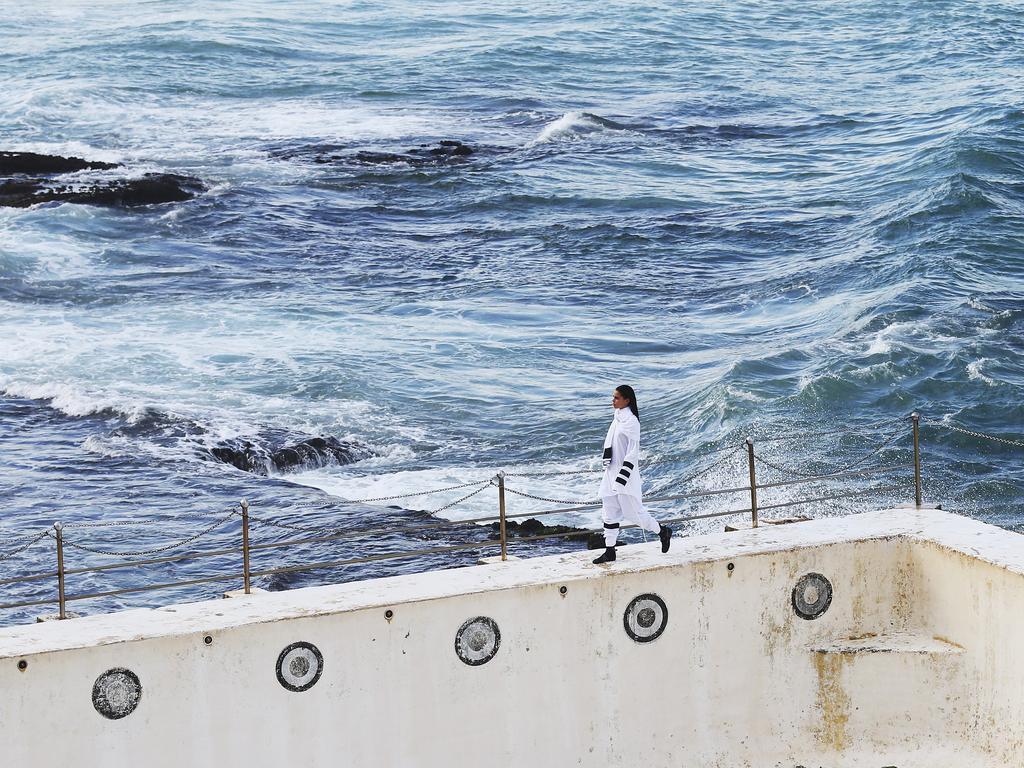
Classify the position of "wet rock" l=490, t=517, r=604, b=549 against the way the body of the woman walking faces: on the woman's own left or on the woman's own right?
on the woman's own right

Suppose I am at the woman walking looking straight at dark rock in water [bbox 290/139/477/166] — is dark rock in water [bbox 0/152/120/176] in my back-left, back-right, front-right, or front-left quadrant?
front-left

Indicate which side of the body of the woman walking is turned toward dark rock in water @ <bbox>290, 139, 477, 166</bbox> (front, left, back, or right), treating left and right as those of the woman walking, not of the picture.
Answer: right

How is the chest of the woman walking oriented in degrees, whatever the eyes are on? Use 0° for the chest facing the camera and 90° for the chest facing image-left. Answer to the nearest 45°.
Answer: approximately 90°

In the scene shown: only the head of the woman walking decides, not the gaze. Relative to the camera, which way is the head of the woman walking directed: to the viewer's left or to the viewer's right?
to the viewer's left

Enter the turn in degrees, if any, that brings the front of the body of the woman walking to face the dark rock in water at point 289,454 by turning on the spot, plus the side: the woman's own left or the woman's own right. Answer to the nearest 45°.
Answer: approximately 45° to the woman's own right

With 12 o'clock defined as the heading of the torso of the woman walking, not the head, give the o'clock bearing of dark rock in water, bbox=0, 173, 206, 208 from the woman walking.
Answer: The dark rock in water is roughly at 2 o'clock from the woman walking.

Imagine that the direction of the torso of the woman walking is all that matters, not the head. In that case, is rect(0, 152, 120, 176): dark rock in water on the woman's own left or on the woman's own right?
on the woman's own right
